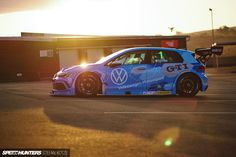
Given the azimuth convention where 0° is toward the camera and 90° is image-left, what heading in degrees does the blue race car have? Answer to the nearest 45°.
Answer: approximately 90°
